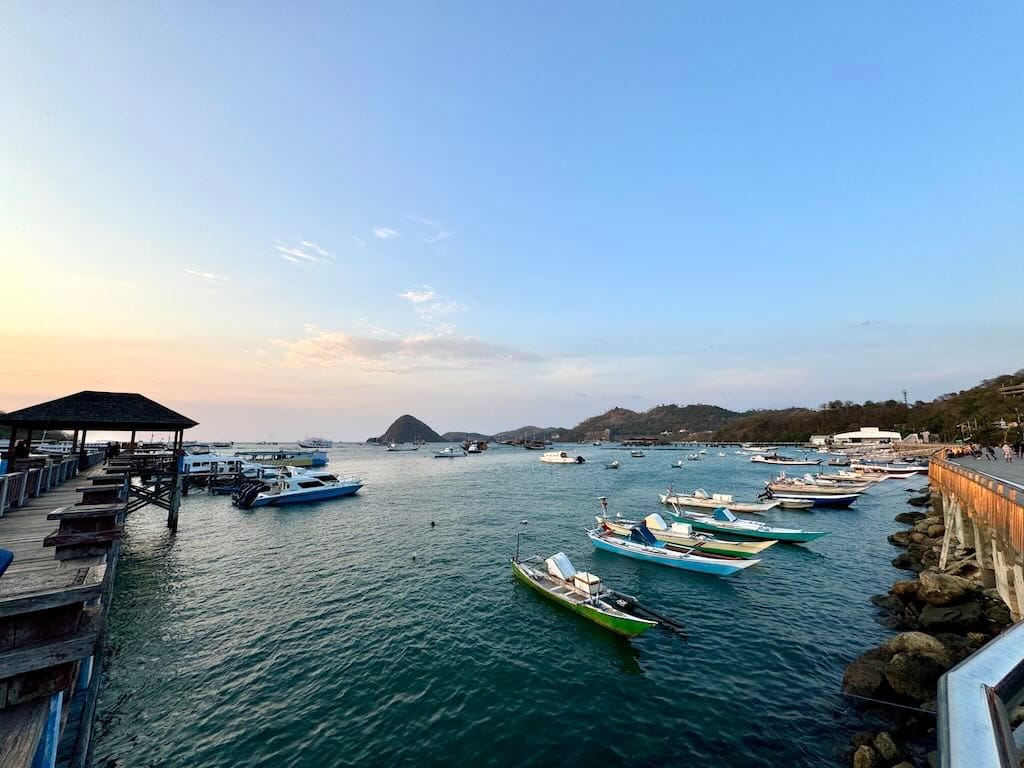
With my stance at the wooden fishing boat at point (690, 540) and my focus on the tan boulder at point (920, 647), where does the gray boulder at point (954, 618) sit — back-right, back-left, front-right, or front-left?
front-left

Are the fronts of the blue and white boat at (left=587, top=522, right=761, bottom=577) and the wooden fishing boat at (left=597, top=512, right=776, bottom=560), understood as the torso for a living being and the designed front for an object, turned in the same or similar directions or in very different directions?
same or similar directions

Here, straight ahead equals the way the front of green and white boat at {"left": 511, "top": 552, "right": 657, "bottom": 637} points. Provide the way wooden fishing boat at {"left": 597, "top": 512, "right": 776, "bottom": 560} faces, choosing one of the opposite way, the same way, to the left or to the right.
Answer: the same way

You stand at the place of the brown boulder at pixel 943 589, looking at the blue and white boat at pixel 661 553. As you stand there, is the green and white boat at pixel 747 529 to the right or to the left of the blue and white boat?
right
